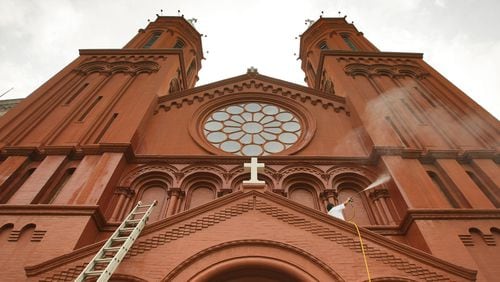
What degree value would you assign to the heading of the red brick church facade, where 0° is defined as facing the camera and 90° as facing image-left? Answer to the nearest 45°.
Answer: approximately 0°
